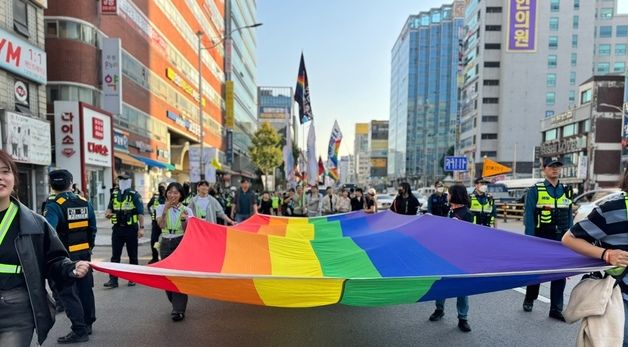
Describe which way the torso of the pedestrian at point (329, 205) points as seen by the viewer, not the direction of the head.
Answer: toward the camera

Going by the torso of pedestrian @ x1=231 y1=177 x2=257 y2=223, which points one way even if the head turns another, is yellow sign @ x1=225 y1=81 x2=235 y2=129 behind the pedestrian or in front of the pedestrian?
behind

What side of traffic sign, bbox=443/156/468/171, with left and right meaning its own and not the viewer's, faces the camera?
front

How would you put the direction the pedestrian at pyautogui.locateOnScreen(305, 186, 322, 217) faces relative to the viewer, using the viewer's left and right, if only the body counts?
facing the viewer

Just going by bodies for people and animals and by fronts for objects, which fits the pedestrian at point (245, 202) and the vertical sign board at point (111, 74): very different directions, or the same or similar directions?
same or similar directions

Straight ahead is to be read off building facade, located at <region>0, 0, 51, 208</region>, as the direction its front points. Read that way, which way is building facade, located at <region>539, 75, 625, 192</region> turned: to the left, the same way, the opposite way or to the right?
the opposite way

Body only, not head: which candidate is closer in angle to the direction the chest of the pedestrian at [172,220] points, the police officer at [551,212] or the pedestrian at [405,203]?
the police officer

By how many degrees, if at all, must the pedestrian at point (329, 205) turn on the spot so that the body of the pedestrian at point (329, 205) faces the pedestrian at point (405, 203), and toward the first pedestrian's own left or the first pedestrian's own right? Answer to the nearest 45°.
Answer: approximately 45° to the first pedestrian's own left

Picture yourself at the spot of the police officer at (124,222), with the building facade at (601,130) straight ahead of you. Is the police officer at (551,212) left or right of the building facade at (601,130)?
right

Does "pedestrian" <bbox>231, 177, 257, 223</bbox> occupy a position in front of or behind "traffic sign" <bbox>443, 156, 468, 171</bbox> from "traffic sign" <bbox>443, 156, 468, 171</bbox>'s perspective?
in front

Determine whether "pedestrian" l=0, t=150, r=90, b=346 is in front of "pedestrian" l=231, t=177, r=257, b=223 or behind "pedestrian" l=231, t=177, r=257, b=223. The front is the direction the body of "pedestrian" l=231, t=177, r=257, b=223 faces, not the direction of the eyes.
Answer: in front

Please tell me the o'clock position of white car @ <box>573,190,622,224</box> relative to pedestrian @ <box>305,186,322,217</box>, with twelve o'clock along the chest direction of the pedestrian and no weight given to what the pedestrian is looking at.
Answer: The white car is roughly at 9 o'clock from the pedestrian.

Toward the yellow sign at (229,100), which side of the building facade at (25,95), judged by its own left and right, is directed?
left
